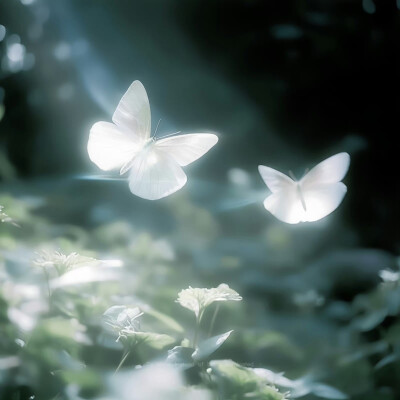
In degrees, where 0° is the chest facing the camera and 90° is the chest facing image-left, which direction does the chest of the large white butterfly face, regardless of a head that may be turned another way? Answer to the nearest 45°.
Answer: approximately 225°
